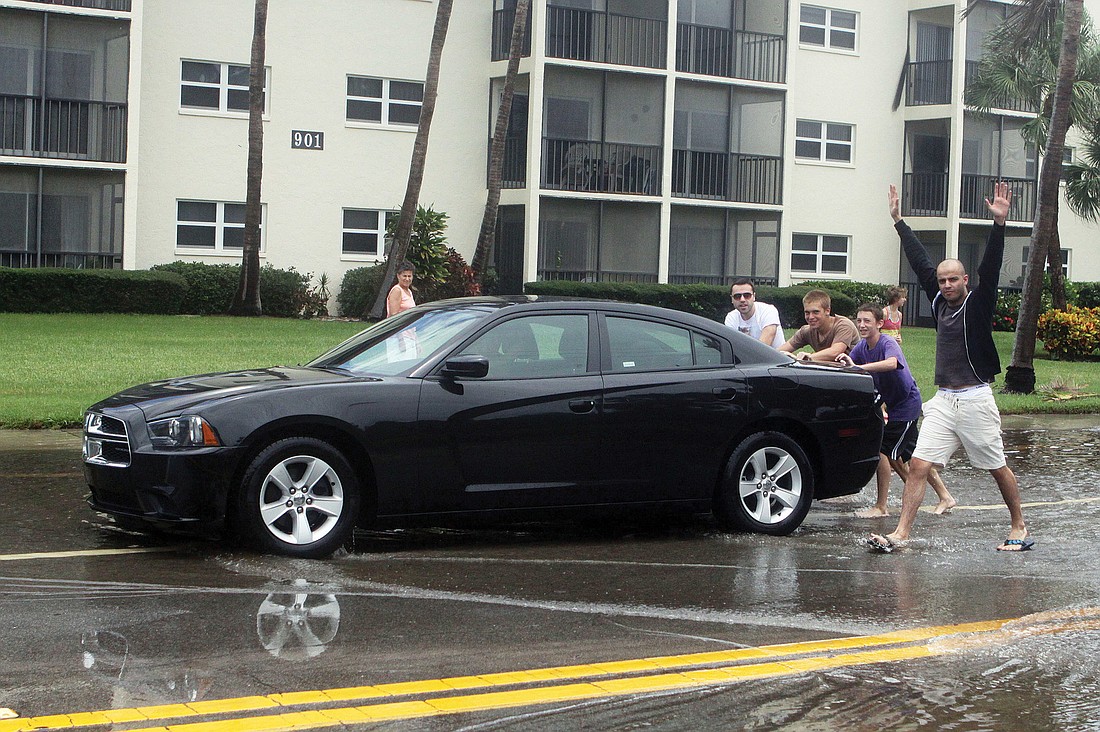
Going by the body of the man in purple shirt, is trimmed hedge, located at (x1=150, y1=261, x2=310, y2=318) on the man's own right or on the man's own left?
on the man's own right

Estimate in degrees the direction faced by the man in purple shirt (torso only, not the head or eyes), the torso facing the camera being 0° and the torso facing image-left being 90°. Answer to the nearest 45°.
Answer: approximately 90°

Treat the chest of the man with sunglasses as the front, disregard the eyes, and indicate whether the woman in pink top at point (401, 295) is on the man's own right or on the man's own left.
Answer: on the man's own right

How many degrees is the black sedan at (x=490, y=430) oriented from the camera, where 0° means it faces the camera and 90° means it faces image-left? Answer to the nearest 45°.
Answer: approximately 45°

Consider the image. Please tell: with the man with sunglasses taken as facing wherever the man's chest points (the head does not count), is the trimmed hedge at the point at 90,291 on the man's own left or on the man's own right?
on the man's own right

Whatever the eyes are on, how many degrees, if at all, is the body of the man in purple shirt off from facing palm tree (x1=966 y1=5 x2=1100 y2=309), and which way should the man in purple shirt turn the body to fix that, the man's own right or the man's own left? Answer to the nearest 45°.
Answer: approximately 90° to the man's own right

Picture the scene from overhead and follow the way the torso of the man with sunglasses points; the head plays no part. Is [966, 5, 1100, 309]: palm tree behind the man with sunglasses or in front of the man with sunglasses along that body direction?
behind

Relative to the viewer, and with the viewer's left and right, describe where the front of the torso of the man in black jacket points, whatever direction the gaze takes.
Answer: facing the viewer and to the left of the viewer

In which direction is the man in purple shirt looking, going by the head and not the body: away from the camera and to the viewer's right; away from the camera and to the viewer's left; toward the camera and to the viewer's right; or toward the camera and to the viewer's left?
toward the camera and to the viewer's left

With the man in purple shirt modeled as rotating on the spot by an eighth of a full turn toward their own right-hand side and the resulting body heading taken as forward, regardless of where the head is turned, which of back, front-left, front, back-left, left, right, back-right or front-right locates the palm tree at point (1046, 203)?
front-right

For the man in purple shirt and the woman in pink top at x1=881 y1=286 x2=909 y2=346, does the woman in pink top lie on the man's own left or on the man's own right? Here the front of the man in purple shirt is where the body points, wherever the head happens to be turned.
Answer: on the man's own right

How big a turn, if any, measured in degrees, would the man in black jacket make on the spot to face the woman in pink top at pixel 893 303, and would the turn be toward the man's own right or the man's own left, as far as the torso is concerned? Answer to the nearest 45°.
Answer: approximately 135° to the man's own right

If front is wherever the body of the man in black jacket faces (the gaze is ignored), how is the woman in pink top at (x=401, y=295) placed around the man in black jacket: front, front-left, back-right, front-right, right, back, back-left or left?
right

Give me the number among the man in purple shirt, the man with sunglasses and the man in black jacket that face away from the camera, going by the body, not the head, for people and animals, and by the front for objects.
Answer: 0
